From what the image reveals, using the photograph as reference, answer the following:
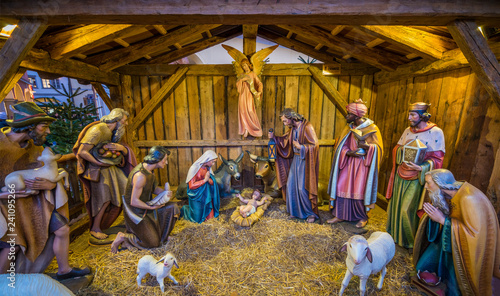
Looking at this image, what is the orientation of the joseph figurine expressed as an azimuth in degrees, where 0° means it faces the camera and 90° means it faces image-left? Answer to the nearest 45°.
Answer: approximately 45°

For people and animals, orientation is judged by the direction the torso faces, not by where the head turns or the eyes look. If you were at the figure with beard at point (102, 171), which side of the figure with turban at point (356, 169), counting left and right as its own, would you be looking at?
front

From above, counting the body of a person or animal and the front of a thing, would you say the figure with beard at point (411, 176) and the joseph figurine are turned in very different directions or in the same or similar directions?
same or similar directions

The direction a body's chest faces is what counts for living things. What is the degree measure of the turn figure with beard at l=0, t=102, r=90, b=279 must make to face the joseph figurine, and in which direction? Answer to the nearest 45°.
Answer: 0° — it already faces it

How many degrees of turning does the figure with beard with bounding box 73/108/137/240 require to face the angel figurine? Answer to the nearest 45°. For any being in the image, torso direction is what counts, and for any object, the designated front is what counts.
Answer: approximately 45° to its left

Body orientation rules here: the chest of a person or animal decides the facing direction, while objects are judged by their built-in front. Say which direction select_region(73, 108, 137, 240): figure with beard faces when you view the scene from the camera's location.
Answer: facing the viewer and to the right of the viewer

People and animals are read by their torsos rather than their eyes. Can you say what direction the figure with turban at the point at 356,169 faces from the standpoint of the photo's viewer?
facing the viewer and to the left of the viewer

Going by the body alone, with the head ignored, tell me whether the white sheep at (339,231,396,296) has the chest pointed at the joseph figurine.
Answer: no

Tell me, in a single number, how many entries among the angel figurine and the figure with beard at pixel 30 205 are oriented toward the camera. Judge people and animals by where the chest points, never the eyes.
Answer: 1

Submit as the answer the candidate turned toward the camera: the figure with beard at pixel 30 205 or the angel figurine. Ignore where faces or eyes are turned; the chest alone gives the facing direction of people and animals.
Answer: the angel figurine

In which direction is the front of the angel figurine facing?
toward the camera

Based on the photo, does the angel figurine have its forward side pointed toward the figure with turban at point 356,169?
no

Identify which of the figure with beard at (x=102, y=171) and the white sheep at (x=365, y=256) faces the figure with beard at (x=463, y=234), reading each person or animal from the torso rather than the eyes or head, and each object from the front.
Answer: the figure with beard at (x=102, y=171)

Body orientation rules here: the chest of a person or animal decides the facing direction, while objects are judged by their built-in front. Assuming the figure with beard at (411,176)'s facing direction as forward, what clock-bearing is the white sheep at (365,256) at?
The white sheep is roughly at 11 o'clock from the figure with beard.

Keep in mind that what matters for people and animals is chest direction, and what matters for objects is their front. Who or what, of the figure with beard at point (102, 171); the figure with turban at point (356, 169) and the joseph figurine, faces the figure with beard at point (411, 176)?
the figure with beard at point (102, 171)

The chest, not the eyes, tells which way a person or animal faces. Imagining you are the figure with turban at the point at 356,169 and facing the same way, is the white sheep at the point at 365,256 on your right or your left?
on your left

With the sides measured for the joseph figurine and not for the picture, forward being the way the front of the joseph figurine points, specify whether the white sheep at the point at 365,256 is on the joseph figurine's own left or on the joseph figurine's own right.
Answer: on the joseph figurine's own left

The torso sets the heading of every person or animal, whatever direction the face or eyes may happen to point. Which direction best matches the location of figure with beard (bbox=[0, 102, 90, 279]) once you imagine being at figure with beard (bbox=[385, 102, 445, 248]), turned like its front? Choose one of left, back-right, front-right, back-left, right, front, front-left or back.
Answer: front
